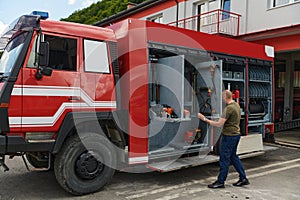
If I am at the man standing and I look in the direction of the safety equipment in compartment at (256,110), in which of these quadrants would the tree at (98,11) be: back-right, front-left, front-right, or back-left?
front-left

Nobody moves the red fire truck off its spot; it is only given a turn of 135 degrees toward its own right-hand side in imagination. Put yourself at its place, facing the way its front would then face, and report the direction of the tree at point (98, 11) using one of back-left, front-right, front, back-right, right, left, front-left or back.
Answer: front

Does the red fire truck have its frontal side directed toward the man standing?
no

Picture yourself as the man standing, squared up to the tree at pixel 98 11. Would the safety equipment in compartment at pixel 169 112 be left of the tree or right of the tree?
left

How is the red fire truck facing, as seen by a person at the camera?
facing the viewer and to the left of the viewer
